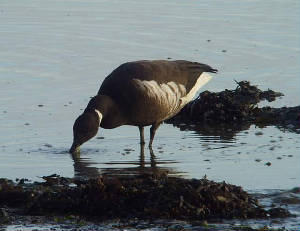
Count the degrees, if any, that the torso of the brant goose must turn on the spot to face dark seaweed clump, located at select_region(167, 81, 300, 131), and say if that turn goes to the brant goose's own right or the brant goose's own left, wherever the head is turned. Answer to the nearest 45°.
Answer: approximately 135° to the brant goose's own right

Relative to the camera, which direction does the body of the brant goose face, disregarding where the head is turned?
to the viewer's left
